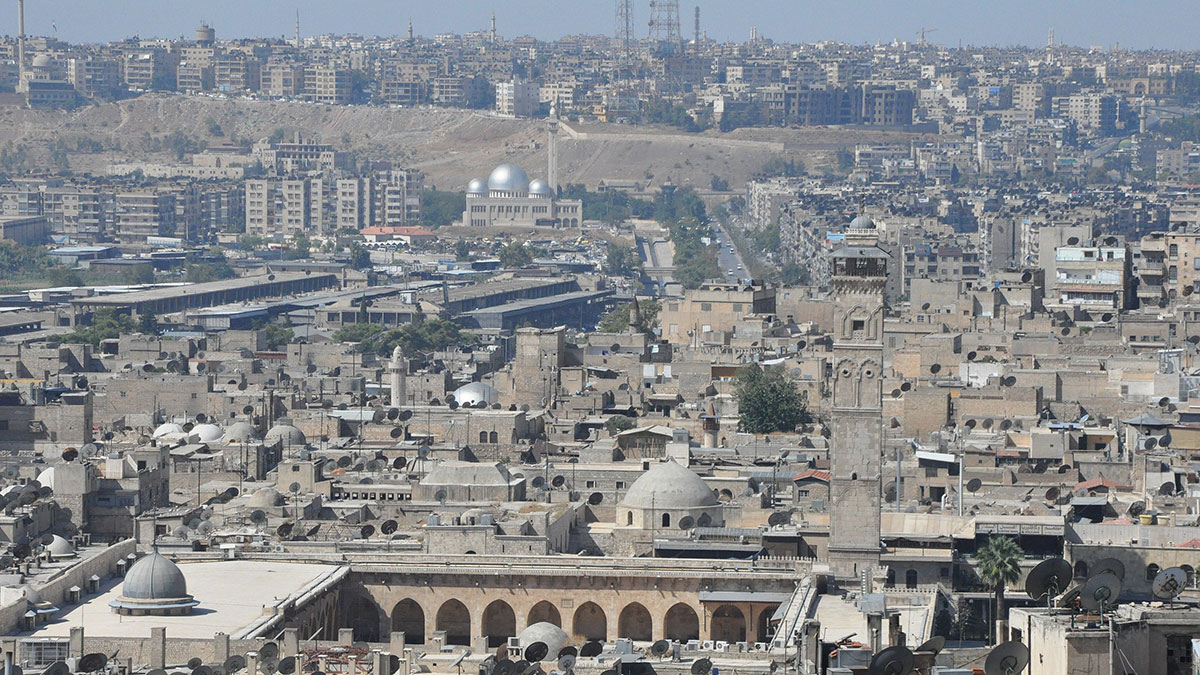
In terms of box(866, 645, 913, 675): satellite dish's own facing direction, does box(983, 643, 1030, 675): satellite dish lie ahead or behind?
behind

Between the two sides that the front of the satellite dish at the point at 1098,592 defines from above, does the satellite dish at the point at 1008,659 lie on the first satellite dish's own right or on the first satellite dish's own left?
on the first satellite dish's own left

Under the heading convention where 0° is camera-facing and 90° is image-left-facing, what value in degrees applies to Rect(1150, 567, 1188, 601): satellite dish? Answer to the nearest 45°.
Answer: approximately 135°

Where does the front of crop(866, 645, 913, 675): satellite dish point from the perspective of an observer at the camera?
facing away from the viewer and to the left of the viewer

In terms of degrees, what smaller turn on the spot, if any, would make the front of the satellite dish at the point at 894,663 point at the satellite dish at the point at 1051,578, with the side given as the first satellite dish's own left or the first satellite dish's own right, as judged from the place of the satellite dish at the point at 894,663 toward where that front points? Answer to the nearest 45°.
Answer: approximately 90° to the first satellite dish's own right
